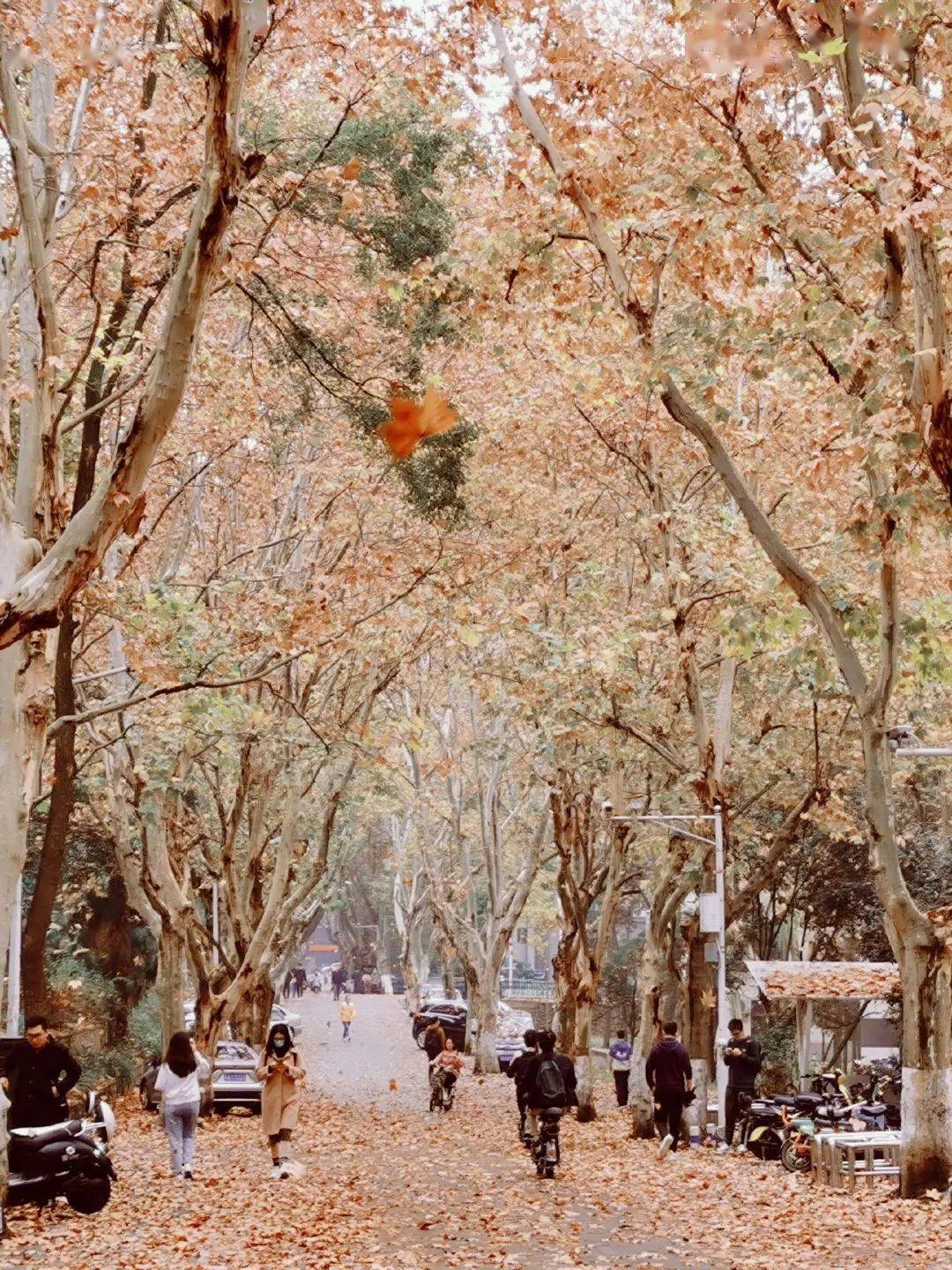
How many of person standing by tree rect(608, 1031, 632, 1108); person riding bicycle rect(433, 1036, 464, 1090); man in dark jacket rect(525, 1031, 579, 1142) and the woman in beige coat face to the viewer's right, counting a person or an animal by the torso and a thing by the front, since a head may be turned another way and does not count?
0

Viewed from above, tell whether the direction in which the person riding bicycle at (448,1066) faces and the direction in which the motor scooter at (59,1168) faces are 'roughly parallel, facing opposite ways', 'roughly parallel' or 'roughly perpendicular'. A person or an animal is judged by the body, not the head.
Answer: roughly perpendicular

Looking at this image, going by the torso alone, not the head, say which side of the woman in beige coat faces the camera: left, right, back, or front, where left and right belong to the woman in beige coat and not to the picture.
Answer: front

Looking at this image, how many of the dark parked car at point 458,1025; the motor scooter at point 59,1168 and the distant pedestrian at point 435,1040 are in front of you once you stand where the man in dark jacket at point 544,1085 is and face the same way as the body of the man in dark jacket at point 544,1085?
2

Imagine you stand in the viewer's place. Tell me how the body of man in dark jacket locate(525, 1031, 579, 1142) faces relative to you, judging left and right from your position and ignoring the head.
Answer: facing away from the viewer

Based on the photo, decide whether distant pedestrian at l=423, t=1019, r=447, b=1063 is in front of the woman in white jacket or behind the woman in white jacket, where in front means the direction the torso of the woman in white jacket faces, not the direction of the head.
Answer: in front

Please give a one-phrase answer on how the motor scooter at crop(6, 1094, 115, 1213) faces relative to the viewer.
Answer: facing to the right of the viewer

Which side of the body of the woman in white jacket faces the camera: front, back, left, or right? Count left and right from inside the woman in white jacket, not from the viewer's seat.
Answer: back

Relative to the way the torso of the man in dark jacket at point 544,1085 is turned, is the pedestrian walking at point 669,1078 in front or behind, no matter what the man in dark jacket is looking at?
in front

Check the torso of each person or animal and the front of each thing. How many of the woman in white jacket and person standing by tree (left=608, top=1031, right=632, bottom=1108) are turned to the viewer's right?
0

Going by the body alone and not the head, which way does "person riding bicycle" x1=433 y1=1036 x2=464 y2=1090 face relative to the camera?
toward the camera

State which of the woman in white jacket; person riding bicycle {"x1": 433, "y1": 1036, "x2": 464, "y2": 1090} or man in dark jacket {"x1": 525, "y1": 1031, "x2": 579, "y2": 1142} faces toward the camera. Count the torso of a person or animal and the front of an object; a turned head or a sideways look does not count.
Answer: the person riding bicycle
